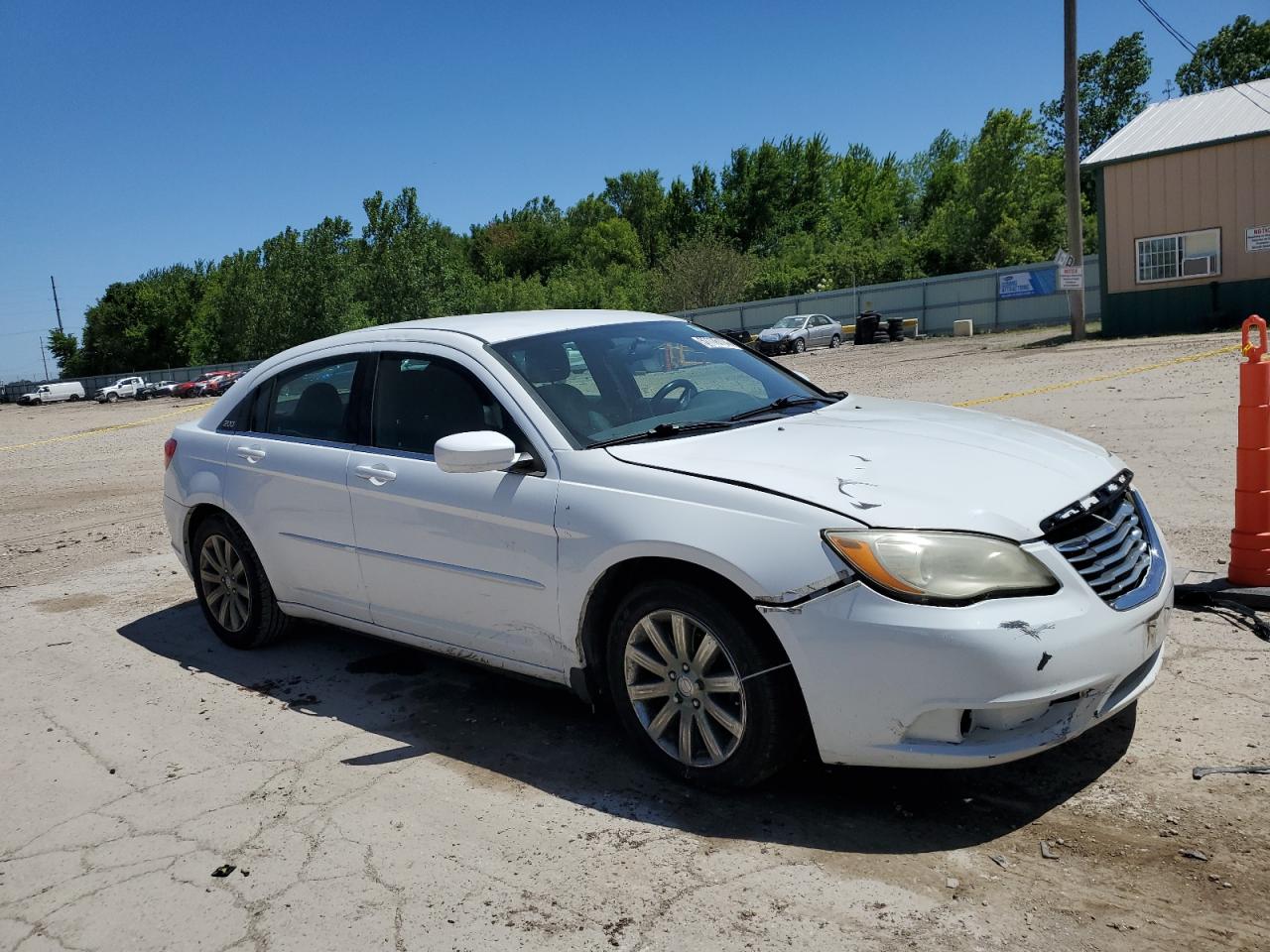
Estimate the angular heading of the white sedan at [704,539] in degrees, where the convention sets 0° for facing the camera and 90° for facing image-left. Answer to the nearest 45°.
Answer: approximately 315°

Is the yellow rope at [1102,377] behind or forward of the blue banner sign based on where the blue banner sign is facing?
forward

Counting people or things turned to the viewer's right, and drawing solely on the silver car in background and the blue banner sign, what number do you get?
0

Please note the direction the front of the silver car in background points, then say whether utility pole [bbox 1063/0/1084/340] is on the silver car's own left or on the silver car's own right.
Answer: on the silver car's own left

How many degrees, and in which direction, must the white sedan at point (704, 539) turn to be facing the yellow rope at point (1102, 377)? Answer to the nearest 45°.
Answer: approximately 90° to its left

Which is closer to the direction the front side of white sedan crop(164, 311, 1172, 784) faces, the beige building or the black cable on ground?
the black cable on ground

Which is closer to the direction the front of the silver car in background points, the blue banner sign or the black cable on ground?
the black cable on ground

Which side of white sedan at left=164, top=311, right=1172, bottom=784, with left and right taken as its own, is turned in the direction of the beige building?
left

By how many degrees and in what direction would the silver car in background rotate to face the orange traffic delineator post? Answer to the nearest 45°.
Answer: approximately 45° to its left

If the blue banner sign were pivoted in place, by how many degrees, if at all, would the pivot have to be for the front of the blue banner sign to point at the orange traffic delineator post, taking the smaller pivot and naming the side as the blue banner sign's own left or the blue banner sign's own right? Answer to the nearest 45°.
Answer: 0° — it already faces it

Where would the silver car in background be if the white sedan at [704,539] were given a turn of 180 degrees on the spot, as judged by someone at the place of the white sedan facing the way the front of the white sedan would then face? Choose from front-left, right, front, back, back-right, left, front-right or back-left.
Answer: front-right

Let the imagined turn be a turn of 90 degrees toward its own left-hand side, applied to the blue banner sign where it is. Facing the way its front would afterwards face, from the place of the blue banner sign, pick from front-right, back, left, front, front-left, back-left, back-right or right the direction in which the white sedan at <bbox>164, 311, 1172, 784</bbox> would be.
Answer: right

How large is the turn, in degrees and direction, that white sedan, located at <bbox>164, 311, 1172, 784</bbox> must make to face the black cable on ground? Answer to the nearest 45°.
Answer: approximately 90° to its left

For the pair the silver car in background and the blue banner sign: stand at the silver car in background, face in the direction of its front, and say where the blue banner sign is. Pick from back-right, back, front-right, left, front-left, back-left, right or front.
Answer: back-left

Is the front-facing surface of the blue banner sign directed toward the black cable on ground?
yes

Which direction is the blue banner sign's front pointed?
toward the camera

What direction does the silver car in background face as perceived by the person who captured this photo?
facing the viewer and to the left of the viewer
